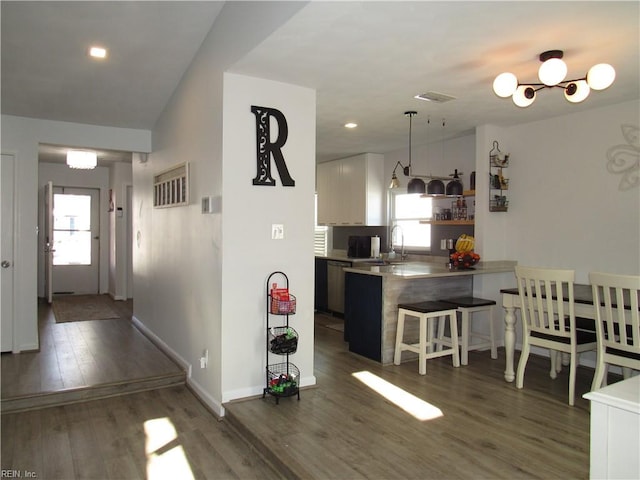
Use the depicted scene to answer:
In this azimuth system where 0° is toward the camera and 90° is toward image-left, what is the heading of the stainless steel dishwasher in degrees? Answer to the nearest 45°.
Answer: approximately 45°

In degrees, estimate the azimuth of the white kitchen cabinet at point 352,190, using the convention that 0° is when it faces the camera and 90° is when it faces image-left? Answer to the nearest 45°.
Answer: approximately 45°

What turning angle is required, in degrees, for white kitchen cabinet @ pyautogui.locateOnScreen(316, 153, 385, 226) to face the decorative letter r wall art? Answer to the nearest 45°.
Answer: approximately 45° to its left

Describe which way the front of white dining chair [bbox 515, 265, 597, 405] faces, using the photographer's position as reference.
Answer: facing away from the viewer and to the right of the viewer

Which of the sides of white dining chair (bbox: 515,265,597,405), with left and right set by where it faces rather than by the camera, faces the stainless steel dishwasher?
left

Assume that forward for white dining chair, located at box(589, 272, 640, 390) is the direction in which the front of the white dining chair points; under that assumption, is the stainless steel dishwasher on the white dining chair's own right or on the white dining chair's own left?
on the white dining chair's own left

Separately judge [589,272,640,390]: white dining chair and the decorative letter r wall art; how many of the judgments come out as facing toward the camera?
1

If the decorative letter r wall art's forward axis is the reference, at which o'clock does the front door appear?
The front door is roughly at 5 o'clock from the decorative letter r wall art.

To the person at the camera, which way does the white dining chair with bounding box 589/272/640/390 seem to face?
facing away from the viewer and to the right of the viewer
